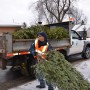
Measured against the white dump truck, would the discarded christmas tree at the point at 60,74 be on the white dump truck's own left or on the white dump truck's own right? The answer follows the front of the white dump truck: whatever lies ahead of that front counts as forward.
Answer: on the white dump truck's own right

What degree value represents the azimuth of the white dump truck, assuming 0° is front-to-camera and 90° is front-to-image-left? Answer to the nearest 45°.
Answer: approximately 225°
